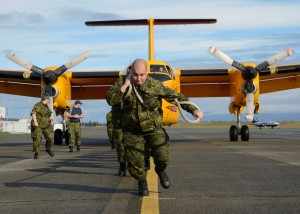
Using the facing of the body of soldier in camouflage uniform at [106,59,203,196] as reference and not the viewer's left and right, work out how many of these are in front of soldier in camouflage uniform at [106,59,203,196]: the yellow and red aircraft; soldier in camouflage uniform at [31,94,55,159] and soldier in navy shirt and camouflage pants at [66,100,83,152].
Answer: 0

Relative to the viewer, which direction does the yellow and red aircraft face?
toward the camera

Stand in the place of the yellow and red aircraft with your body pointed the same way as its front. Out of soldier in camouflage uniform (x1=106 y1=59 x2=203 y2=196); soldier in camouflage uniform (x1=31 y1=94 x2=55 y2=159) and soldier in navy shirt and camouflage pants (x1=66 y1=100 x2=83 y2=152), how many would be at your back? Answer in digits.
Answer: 0

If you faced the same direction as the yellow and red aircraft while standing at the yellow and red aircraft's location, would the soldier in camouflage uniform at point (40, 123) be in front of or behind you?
in front

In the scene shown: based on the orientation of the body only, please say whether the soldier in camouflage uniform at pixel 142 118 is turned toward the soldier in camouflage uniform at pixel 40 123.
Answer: no

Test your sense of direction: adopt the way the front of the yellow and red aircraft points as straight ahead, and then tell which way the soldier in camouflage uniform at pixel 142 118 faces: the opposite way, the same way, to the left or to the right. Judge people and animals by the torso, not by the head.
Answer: the same way

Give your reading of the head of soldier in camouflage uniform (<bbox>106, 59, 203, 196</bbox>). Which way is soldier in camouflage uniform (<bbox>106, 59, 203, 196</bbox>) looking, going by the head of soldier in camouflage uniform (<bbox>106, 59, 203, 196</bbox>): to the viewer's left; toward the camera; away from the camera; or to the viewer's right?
toward the camera

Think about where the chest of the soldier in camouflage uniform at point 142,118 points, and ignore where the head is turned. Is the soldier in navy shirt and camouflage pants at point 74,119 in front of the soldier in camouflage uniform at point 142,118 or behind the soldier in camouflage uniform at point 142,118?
behind

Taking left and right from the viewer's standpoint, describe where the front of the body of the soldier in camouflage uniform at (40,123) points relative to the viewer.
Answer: facing the viewer and to the right of the viewer

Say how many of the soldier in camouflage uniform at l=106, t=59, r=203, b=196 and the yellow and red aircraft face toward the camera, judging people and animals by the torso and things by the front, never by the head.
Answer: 2

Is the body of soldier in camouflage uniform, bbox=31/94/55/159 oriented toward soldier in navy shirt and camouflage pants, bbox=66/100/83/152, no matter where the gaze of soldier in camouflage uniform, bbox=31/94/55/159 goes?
no

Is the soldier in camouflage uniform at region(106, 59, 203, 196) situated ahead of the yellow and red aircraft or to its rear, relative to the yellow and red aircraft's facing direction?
ahead

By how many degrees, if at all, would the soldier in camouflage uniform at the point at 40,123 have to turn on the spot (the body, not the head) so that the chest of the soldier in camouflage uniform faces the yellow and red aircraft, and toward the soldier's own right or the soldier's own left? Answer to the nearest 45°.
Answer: approximately 90° to the soldier's own left

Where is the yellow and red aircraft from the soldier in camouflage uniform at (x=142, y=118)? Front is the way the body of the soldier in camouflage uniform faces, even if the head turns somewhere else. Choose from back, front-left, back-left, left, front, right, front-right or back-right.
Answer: back

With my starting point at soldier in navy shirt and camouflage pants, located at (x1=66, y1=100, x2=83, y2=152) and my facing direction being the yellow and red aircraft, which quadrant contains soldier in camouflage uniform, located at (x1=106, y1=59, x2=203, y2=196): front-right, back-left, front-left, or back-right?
back-right

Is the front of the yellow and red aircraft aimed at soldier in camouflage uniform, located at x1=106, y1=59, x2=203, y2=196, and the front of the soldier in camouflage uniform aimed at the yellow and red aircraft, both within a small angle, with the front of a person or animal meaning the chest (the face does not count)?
no

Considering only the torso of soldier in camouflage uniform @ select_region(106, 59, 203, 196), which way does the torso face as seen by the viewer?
toward the camera
